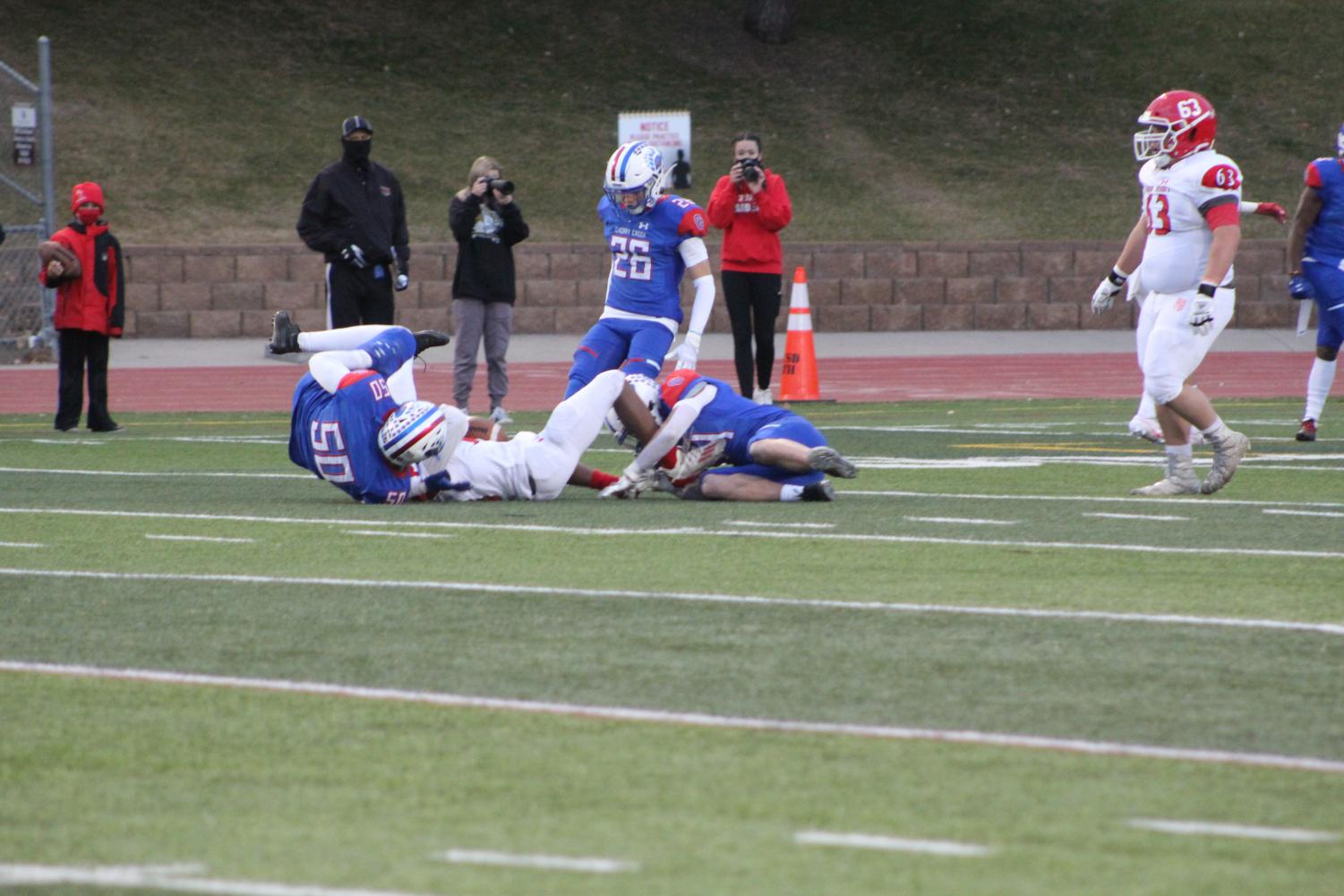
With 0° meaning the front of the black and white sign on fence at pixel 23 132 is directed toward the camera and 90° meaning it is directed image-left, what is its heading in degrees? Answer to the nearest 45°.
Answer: approximately 0°

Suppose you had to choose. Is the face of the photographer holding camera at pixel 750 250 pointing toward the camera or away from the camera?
toward the camera

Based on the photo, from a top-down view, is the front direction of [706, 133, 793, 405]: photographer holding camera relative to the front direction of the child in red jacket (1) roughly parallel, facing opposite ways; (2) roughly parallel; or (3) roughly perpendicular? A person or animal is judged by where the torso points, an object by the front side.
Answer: roughly parallel

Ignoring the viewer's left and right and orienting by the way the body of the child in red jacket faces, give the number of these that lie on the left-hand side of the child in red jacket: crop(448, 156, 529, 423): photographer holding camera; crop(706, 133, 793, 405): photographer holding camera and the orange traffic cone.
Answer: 3

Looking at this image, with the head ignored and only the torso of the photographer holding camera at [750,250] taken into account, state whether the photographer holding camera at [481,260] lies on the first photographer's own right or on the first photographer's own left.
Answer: on the first photographer's own right

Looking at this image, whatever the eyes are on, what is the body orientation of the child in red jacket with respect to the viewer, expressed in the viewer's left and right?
facing the viewer

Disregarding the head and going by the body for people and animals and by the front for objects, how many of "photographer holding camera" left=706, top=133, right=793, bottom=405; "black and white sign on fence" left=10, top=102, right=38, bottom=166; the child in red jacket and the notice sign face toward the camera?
4

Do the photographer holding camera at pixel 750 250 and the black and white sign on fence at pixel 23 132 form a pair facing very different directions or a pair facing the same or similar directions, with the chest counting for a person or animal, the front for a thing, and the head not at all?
same or similar directions

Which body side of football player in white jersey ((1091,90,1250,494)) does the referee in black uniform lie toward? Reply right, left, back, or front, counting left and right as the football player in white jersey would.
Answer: right

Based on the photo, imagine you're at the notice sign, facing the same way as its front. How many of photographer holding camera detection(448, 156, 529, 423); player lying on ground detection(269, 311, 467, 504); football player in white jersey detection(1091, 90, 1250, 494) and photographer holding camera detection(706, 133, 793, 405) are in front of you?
4

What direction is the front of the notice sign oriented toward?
toward the camera

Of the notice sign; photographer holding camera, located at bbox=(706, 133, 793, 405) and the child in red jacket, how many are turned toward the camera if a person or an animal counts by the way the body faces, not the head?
3

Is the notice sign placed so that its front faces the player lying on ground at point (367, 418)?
yes

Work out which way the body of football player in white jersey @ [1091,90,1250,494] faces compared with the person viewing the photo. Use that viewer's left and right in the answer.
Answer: facing the viewer and to the left of the viewer

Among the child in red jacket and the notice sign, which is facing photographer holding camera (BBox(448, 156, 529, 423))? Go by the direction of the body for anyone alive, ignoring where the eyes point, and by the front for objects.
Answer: the notice sign

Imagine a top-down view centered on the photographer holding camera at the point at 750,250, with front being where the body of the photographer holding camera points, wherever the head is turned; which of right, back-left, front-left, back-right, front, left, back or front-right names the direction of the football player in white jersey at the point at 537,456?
front
